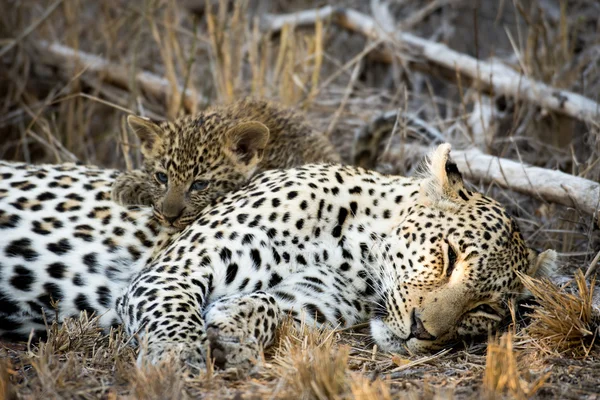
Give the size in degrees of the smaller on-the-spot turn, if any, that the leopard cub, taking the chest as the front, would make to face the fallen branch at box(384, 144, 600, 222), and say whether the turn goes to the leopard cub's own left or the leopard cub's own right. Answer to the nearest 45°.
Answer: approximately 135° to the leopard cub's own left

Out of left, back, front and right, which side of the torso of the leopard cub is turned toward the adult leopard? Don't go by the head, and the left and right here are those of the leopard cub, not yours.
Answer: left

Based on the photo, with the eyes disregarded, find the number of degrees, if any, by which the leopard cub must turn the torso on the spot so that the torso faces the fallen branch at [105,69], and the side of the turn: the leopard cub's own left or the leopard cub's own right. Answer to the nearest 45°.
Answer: approximately 135° to the leopard cub's own right

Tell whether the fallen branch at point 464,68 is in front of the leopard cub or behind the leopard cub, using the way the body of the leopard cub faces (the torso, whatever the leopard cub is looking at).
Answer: behind

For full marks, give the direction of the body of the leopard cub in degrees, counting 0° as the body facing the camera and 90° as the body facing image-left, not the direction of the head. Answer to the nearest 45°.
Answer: approximately 45°

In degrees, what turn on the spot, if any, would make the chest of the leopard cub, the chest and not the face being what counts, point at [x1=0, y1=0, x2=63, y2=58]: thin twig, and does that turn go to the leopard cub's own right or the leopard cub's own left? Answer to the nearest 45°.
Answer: approximately 90° to the leopard cub's own right
